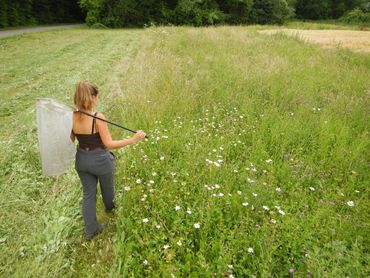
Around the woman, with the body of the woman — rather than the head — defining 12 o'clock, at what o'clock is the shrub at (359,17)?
The shrub is roughly at 12 o'clock from the woman.

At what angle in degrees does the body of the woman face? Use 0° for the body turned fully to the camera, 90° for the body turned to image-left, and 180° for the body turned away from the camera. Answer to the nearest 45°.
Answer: approximately 225°
